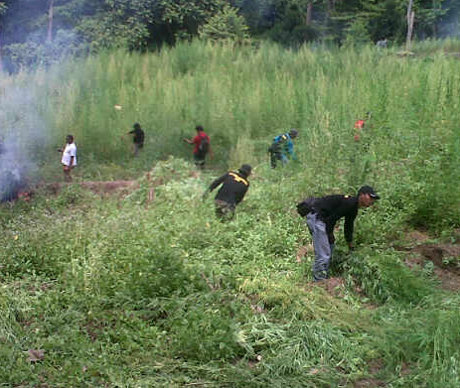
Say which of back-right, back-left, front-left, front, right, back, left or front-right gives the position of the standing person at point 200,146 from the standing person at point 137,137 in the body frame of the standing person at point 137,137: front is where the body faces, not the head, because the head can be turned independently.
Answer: back-left

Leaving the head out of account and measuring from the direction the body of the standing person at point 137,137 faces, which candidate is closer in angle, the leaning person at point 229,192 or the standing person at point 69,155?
the standing person

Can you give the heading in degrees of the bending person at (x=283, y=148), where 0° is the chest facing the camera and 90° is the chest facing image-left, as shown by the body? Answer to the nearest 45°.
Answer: approximately 225°

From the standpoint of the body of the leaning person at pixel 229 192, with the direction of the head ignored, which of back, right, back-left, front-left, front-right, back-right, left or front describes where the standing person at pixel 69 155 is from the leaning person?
left

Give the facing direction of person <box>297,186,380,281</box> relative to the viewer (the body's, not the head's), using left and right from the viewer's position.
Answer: facing to the right of the viewer

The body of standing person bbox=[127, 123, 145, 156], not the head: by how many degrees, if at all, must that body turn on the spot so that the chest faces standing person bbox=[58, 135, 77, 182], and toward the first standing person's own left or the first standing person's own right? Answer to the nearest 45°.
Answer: approximately 45° to the first standing person's own left

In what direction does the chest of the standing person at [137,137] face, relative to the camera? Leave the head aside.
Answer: to the viewer's left

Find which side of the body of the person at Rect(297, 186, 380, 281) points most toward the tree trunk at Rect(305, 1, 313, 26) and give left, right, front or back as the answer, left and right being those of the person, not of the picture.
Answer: left

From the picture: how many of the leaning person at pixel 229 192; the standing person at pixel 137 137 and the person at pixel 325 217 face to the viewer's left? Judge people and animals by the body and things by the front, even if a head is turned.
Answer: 1

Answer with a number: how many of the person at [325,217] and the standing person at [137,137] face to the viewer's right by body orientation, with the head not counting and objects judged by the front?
1

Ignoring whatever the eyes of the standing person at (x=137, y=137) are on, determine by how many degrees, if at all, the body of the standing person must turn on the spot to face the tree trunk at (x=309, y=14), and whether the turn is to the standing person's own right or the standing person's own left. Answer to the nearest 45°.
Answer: approximately 135° to the standing person's own right

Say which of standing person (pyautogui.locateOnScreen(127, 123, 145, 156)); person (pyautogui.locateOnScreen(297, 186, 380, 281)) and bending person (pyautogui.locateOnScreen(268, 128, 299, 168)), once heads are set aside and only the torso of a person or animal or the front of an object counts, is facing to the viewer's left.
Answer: standing person (pyautogui.locateOnScreen(127, 123, 145, 156))
